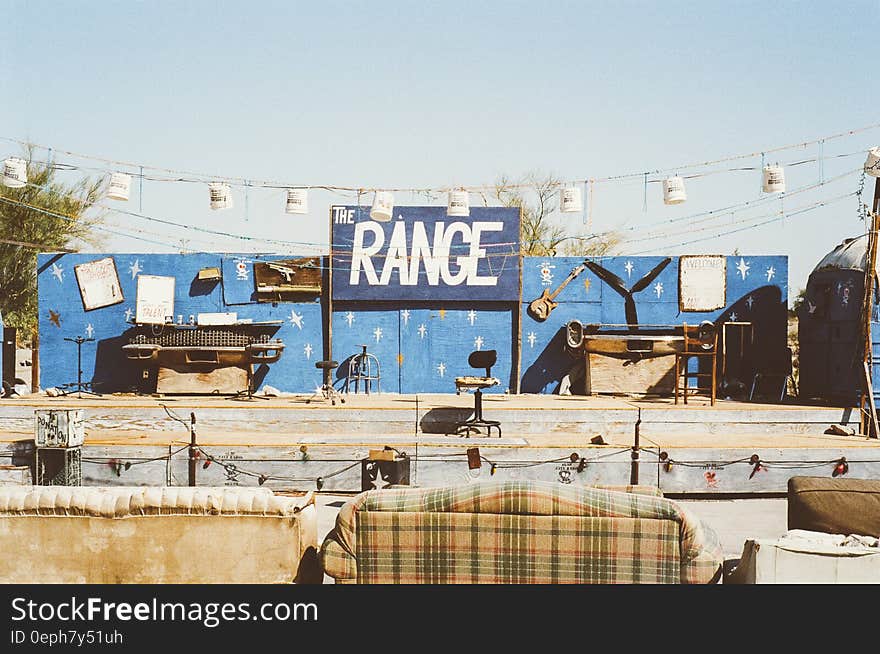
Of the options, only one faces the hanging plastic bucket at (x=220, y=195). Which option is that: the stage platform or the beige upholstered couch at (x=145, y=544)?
the beige upholstered couch

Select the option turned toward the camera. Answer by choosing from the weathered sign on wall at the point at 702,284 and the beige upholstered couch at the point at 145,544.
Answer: the weathered sign on wall

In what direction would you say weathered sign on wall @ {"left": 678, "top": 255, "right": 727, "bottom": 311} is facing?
toward the camera

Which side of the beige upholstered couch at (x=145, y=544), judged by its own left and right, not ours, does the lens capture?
back

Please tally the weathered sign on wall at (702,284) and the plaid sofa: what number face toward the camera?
1

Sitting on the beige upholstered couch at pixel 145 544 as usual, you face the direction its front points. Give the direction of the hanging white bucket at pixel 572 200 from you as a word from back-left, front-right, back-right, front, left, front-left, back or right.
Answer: front-right

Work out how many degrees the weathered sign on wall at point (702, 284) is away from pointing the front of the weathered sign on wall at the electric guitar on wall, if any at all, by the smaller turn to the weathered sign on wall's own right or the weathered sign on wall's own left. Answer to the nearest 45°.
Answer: approximately 90° to the weathered sign on wall's own right

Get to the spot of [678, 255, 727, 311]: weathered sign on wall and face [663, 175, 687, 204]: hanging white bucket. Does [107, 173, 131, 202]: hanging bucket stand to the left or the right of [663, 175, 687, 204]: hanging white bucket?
right

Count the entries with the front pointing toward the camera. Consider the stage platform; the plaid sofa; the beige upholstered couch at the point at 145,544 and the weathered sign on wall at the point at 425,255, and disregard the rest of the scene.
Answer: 2

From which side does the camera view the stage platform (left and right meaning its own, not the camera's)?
front

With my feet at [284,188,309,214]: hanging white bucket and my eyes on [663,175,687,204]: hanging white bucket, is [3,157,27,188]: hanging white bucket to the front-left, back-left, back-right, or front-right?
back-right

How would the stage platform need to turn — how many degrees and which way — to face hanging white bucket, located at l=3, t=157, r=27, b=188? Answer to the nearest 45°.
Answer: approximately 90° to its right

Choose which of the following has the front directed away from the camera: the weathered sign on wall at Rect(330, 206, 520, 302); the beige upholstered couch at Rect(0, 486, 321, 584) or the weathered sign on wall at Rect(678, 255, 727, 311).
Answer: the beige upholstered couch

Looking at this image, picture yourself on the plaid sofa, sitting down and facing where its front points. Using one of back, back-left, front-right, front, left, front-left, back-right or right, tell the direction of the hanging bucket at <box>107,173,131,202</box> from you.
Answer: front-left

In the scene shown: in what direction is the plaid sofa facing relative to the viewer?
away from the camera

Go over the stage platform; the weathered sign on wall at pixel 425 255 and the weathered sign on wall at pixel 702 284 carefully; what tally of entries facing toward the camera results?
3

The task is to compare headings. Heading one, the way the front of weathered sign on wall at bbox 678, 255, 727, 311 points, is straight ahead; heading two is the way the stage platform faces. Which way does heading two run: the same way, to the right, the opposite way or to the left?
the same way

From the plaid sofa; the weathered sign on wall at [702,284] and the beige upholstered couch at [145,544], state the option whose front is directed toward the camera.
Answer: the weathered sign on wall

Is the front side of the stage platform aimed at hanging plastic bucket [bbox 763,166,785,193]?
no
